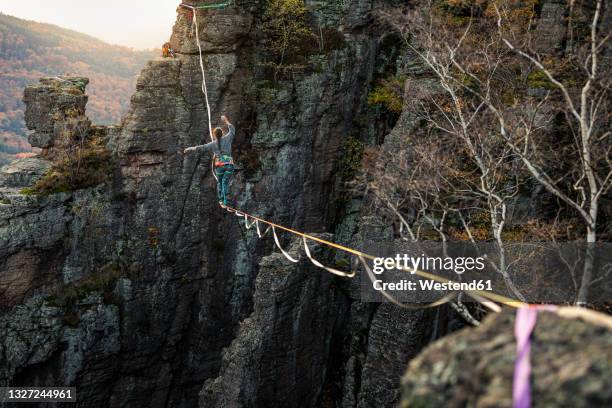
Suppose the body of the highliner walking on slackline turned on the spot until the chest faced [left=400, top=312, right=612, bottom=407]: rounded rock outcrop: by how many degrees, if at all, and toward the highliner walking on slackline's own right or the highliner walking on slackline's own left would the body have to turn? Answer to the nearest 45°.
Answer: approximately 180°

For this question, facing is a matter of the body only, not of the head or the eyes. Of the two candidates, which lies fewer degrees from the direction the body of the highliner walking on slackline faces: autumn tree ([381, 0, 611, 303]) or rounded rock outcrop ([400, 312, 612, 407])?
the autumn tree

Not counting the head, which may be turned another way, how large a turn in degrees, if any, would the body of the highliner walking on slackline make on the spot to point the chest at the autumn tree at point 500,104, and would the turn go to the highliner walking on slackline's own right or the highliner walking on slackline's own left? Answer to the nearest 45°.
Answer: approximately 90° to the highliner walking on slackline's own right

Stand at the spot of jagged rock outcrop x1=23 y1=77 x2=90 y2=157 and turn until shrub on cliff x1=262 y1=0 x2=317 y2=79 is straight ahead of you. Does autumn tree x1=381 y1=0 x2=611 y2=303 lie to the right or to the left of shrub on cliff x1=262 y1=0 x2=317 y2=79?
right

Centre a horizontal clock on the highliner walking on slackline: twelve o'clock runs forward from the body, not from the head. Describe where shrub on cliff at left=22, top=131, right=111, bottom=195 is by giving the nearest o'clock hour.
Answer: The shrub on cliff is roughly at 11 o'clock from the highliner walking on slackline.

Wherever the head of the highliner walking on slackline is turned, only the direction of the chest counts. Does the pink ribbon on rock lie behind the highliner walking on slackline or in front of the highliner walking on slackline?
behind

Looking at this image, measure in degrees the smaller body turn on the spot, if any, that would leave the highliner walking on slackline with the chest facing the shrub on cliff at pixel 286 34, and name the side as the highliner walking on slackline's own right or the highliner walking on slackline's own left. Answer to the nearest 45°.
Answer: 0° — they already face it

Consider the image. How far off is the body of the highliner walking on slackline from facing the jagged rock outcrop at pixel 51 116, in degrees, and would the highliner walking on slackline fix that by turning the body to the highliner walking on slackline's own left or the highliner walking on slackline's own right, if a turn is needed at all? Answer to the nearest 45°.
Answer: approximately 45° to the highliner walking on slackline's own left

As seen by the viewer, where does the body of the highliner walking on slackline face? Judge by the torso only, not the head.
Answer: away from the camera

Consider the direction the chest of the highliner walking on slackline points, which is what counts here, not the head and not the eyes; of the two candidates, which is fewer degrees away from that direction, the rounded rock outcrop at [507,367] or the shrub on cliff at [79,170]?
the shrub on cliff
